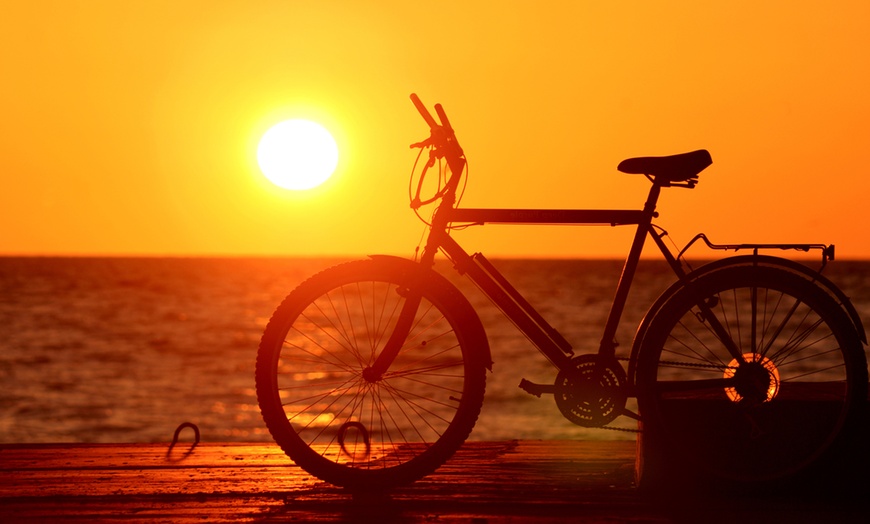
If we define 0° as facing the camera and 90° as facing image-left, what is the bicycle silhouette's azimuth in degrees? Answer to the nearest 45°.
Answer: approximately 90°
